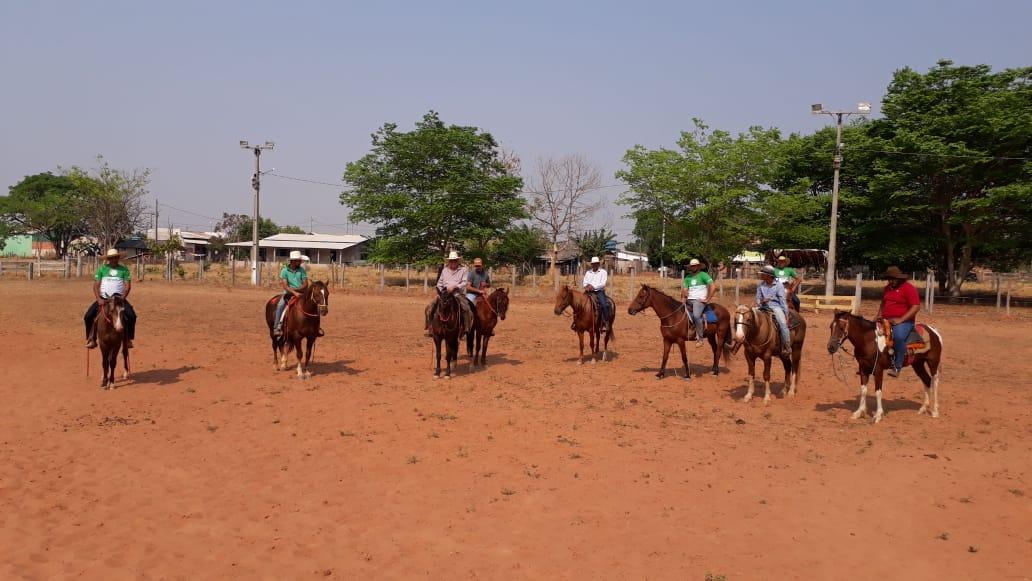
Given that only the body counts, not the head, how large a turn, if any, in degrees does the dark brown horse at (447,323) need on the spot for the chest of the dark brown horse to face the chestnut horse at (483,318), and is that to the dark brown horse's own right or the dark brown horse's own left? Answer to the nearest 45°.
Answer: approximately 135° to the dark brown horse's own left

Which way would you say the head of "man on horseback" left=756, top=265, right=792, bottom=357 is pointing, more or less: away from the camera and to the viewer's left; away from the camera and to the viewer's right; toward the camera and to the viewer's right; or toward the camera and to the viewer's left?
toward the camera and to the viewer's left

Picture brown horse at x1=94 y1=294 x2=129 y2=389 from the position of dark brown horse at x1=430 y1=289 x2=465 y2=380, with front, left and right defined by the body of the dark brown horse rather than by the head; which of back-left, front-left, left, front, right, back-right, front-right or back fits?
right

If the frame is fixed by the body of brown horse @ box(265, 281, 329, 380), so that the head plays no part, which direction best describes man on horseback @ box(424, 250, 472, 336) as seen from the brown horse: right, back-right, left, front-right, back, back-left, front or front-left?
front-left

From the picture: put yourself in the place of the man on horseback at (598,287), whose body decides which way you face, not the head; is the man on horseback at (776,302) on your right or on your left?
on your left

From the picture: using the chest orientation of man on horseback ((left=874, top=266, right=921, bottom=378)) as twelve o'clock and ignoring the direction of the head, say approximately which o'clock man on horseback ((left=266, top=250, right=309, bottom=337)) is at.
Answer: man on horseback ((left=266, top=250, right=309, bottom=337)) is roughly at 1 o'clock from man on horseback ((left=874, top=266, right=921, bottom=378)).

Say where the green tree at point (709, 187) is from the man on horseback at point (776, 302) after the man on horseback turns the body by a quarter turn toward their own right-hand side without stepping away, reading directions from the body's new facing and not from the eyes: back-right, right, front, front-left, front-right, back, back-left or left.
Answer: front-right

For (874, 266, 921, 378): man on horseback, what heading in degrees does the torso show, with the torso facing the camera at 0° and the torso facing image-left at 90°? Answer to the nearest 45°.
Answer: approximately 45°

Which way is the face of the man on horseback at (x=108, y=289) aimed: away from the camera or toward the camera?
toward the camera

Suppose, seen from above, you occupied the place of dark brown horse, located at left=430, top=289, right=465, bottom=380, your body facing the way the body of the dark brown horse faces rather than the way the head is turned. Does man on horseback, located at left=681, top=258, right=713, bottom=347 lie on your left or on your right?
on your left

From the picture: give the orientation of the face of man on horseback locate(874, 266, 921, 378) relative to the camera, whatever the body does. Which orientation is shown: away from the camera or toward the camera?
toward the camera

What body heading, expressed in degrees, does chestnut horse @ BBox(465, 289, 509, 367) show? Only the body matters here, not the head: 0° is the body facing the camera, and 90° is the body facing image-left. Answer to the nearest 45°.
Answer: approximately 315°

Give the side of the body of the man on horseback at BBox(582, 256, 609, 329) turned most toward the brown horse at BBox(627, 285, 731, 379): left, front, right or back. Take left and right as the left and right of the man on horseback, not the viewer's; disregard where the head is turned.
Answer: left

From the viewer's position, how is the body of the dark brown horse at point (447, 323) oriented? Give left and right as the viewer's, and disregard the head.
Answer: facing the viewer
